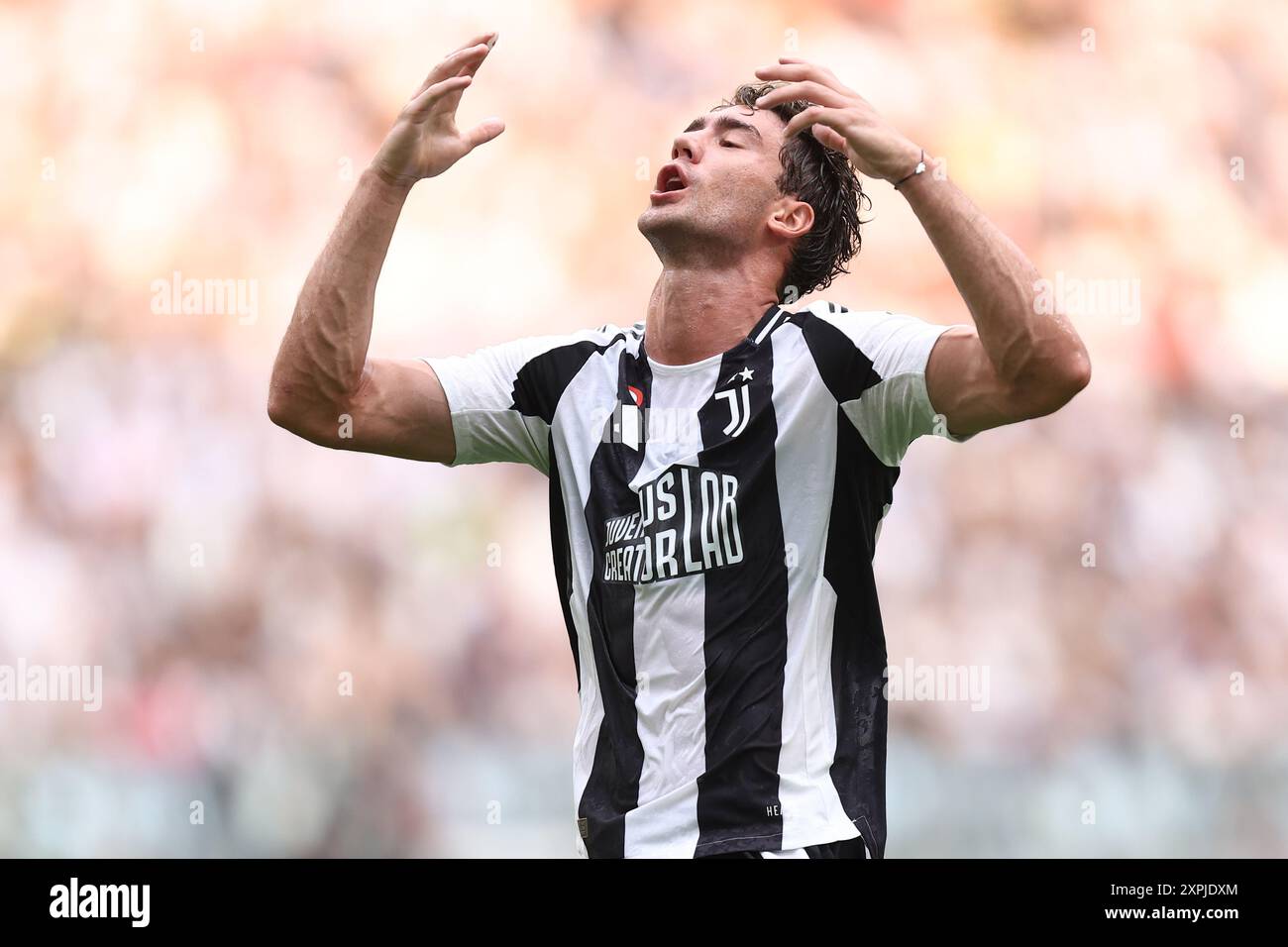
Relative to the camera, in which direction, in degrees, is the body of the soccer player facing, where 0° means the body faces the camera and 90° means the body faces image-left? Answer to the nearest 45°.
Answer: approximately 45°

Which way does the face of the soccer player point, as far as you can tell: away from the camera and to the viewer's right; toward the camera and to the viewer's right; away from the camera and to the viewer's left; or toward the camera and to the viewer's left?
toward the camera and to the viewer's left
